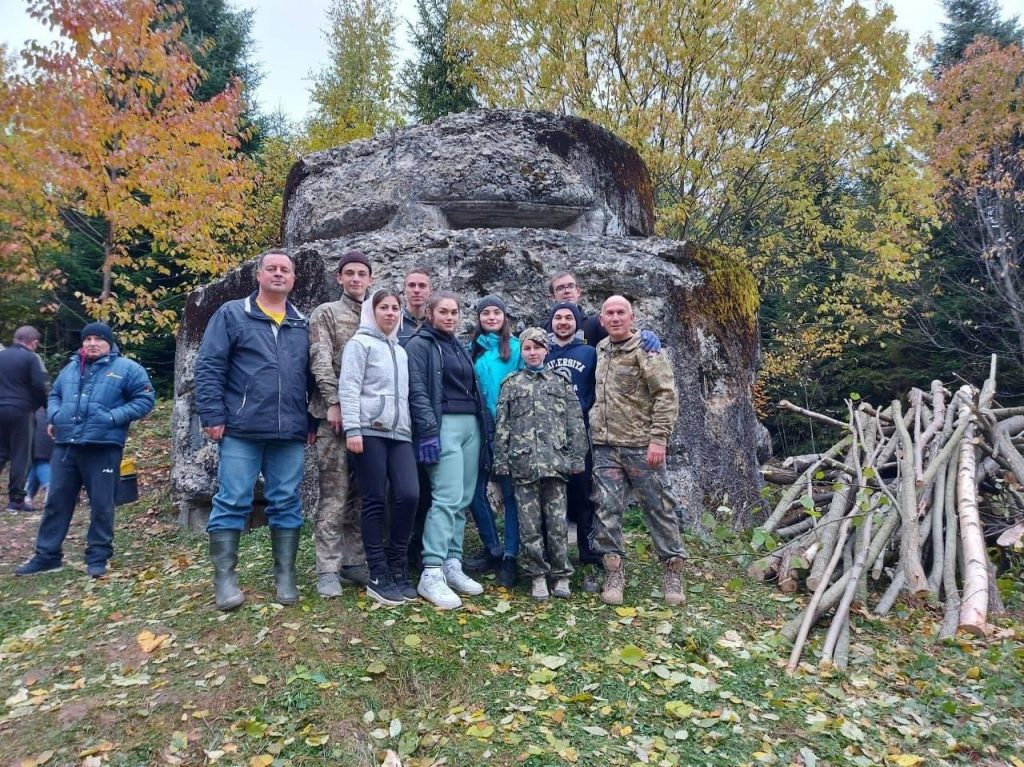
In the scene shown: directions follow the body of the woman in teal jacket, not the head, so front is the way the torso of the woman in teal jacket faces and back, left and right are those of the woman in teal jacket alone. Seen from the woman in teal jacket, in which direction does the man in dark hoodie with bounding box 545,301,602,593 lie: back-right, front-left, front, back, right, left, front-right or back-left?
left

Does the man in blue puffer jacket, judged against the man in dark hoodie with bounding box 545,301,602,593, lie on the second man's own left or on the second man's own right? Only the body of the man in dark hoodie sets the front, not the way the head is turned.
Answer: on the second man's own right

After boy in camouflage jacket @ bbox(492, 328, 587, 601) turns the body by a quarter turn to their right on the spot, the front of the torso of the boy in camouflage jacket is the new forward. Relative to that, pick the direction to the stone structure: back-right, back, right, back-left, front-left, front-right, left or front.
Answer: right

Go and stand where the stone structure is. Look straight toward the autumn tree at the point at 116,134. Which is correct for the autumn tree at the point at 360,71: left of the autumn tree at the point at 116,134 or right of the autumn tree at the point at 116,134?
right

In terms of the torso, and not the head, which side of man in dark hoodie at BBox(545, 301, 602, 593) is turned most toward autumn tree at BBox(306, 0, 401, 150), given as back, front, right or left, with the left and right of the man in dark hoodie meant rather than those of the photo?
back

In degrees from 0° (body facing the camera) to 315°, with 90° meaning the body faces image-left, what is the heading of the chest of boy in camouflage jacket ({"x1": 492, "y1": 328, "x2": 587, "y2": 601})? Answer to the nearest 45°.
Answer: approximately 0°

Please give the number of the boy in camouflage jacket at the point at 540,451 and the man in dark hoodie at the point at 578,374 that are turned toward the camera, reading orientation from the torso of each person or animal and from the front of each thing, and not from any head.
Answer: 2

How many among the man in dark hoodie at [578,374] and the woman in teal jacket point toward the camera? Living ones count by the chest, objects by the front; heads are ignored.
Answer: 2

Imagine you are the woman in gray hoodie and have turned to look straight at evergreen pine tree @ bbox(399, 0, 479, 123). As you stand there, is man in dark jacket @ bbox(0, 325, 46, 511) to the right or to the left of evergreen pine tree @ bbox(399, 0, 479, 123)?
left

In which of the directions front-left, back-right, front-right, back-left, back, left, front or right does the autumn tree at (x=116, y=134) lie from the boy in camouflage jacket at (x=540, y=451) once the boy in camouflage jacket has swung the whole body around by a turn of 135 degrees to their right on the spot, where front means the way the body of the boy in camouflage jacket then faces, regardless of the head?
front
